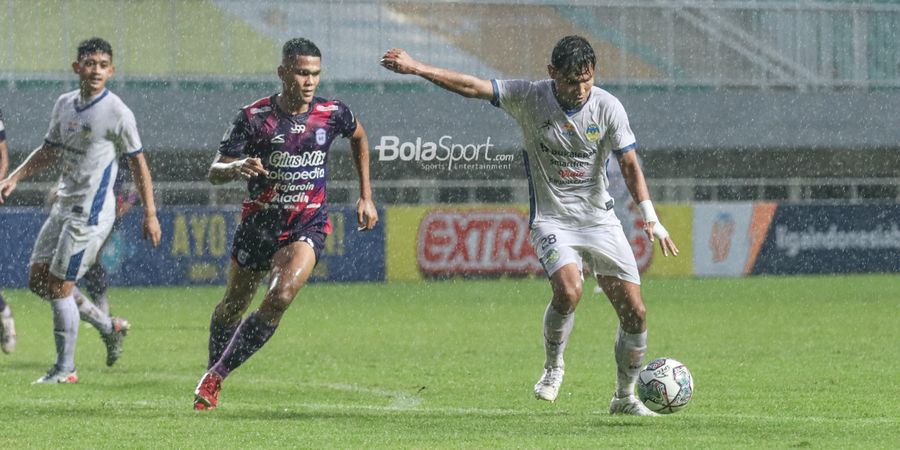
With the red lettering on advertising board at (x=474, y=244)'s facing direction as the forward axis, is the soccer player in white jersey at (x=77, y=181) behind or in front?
in front

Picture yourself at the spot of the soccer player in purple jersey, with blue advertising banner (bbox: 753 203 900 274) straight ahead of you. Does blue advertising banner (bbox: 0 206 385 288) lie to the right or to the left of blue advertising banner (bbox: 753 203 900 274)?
left

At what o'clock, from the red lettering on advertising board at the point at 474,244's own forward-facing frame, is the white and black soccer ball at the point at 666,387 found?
The white and black soccer ball is roughly at 12 o'clock from the red lettering on advertising board.

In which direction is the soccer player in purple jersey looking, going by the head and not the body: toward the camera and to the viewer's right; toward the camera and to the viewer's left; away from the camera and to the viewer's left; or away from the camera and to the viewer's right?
toward the camera and to the viewer's right

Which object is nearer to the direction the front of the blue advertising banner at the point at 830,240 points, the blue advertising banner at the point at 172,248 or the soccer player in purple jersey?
the soccer player in purple jersey

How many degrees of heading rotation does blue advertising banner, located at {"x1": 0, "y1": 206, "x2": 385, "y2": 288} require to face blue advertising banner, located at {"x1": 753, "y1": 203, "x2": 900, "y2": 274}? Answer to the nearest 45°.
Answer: approximately 90° to its left

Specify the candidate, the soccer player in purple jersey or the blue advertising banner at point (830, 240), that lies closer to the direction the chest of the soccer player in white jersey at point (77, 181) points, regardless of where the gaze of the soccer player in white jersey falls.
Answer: the soccer player in purple jersey

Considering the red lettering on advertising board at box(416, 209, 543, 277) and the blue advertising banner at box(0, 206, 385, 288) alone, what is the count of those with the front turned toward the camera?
2

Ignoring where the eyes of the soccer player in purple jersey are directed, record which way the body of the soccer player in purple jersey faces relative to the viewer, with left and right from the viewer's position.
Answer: facing the viewer and to the right of the viewer

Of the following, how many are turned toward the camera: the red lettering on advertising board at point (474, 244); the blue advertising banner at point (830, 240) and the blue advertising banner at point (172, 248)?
3

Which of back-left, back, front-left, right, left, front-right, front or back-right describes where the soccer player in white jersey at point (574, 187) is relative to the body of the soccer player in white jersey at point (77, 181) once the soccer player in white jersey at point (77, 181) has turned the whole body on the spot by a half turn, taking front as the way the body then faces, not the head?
right

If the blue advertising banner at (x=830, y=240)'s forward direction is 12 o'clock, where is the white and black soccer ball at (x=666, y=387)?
The white and black soccer ball is roughly at 12 o'clock from the blue advertising banner.
